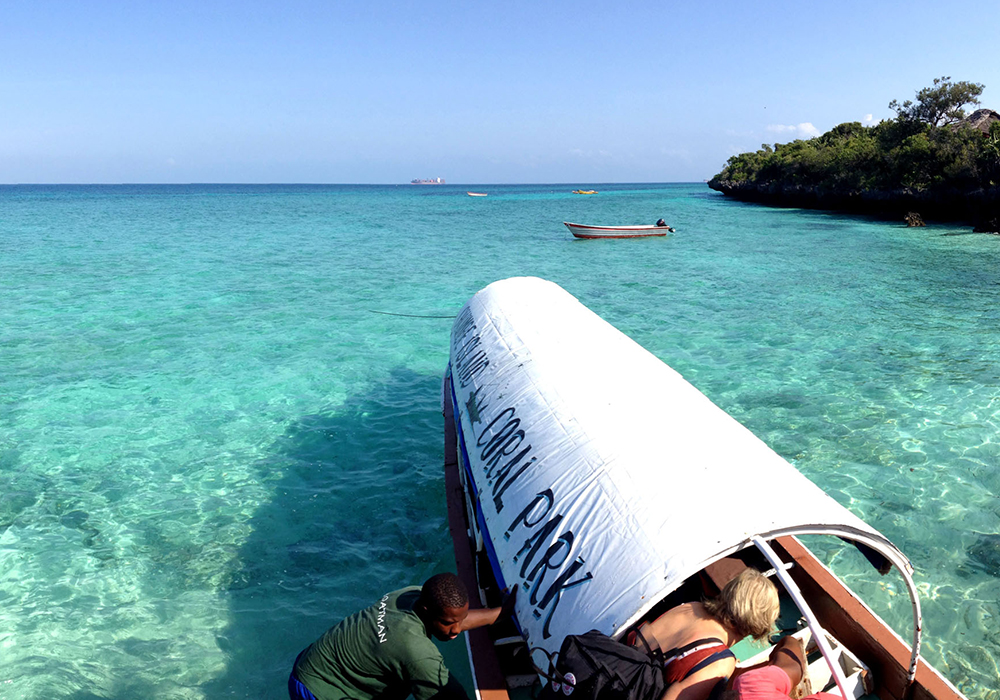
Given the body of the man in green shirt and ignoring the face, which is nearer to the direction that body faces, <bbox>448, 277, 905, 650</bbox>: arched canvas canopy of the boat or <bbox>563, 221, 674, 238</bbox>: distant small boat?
the arched canvas canopy of the boat

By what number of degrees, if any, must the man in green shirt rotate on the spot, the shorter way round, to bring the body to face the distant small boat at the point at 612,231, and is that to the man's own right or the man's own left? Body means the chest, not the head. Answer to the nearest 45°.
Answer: approximately 90° to the man's own left

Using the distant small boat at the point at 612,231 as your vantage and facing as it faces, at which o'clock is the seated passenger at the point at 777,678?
The seated passenger is roughly at 9 o'clock from the distant small boat.

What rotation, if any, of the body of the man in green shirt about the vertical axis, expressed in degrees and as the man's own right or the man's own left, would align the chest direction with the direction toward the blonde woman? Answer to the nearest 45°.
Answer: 0° — they already face them

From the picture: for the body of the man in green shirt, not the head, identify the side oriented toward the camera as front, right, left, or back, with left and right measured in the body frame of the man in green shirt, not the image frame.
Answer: right

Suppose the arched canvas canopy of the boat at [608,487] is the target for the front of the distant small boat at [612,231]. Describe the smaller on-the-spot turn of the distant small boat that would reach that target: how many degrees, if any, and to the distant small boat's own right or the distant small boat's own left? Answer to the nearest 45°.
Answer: approximately 90° to the distant small boat's own left

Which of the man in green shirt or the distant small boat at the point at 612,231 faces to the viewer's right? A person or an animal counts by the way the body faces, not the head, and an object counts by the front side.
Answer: the man in green shirt

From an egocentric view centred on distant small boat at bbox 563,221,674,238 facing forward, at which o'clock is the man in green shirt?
The man in green shirt is roughly at 9 o'clock from the distant small boat.

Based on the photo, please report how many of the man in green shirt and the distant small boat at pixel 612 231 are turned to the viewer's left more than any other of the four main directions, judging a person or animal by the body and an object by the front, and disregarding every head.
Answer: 1

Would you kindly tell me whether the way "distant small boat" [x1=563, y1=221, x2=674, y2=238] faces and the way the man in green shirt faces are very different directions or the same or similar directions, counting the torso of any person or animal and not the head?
very different directions

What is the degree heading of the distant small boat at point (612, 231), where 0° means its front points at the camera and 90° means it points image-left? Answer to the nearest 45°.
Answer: approximately 90°
